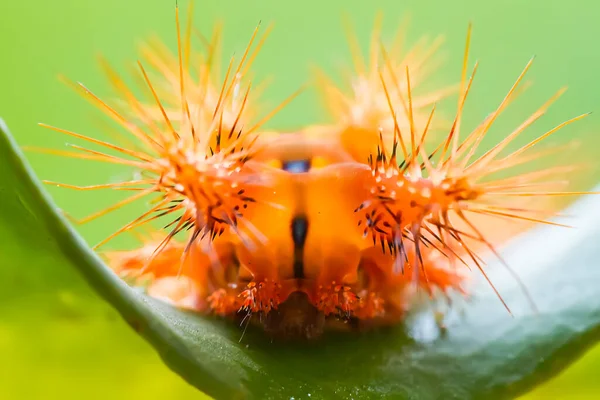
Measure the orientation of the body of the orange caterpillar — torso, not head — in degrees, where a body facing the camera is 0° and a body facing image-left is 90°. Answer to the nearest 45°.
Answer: approximately 0°
